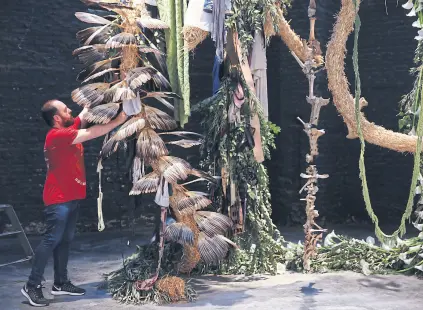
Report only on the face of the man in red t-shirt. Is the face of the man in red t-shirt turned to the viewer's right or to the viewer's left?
to the viewer's right

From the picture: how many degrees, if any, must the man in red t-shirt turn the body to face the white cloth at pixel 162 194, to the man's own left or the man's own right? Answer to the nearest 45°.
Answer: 0° — they already face it

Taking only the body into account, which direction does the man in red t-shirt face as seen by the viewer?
to the viewer's right

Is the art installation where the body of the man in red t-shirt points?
yes
